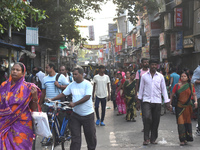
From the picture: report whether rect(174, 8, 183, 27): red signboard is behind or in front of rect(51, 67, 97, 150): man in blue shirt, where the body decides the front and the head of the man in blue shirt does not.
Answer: behind

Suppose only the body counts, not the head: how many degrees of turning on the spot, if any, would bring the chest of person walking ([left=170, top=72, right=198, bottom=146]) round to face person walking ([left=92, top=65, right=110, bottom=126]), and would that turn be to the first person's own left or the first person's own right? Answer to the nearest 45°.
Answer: approximately 135° to the first person's own right

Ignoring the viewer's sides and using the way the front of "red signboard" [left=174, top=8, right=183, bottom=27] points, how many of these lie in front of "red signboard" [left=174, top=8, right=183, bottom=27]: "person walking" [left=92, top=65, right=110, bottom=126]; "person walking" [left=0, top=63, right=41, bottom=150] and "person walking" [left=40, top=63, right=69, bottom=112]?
3

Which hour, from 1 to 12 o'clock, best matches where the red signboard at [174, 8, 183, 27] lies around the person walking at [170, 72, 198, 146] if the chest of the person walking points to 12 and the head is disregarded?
The red signboard is roughly at 6 o'clock from the person walking.

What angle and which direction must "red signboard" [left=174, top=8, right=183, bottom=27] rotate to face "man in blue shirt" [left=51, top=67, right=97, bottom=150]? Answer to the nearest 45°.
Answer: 0° — it already faces them
